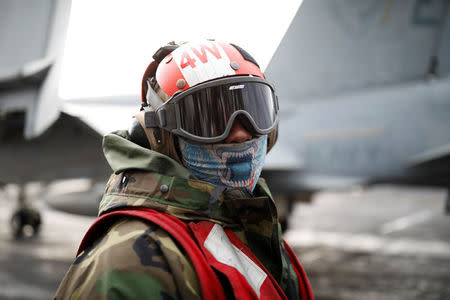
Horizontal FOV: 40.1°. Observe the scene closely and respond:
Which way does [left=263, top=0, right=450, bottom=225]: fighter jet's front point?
to the viewer's left

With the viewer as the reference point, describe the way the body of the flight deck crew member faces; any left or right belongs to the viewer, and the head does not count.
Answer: facing the viewer and to the right of the viewer

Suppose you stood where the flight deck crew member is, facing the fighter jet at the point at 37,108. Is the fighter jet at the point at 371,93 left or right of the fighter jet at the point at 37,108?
right
